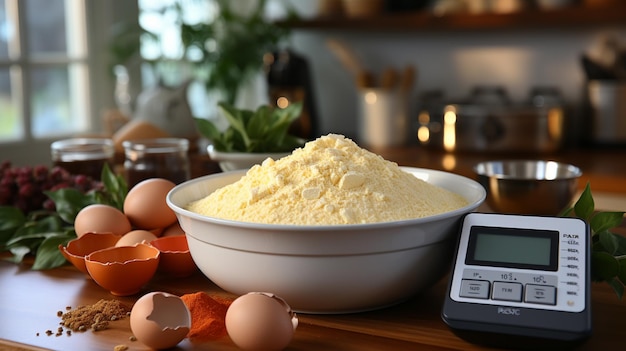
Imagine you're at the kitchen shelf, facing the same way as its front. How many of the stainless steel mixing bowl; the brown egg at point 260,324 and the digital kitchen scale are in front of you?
3

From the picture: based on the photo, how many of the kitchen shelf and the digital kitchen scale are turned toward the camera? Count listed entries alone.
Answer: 2

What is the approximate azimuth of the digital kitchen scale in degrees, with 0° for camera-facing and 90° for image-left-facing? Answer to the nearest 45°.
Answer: approximately 0°

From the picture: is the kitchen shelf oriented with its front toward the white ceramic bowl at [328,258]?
yes

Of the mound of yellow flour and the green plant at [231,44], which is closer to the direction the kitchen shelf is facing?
the mound of yellow flour

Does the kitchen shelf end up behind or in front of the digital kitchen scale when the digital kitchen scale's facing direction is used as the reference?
behind

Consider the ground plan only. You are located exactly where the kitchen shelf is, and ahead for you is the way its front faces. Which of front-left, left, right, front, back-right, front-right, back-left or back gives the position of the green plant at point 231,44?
right

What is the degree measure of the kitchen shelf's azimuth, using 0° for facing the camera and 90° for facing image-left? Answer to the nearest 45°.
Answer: approximately 0°
